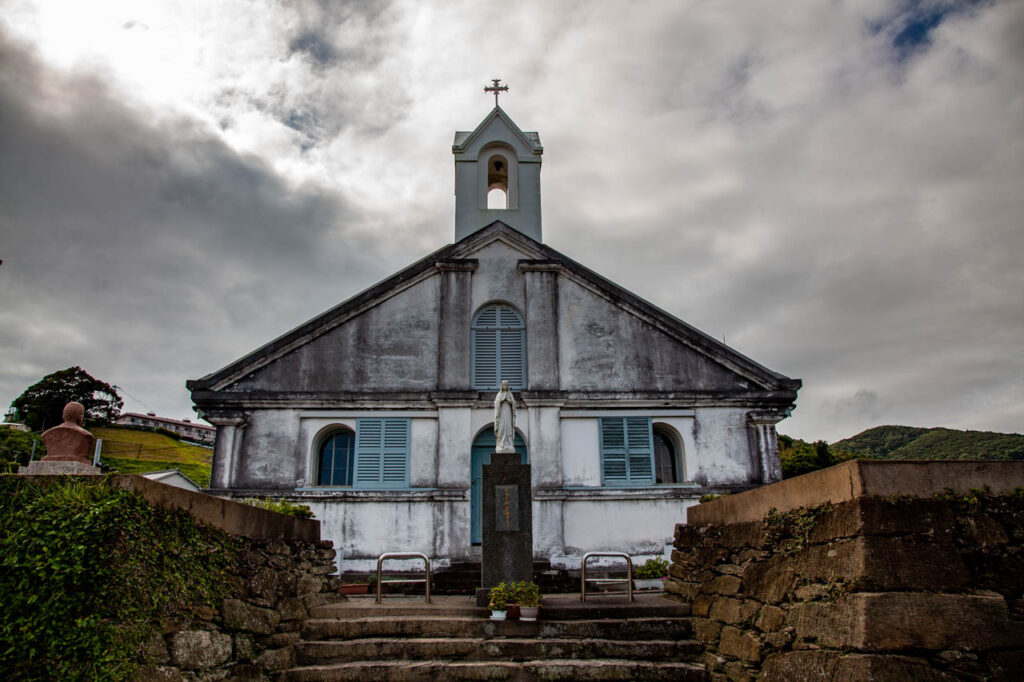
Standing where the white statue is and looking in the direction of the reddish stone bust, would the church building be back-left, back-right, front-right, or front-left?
back-right

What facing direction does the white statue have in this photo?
toward the camera

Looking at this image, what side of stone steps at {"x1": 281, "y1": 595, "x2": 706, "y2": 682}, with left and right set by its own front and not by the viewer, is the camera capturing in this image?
front

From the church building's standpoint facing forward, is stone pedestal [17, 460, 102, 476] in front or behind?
in front

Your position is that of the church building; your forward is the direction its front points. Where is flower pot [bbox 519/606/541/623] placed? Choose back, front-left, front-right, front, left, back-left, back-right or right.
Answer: front

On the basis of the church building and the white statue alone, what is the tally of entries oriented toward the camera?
2

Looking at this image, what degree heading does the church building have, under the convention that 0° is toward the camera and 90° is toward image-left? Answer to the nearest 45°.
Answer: approximately 0°

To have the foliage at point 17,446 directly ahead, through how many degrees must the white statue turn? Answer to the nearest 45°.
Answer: approximately 135° to its right

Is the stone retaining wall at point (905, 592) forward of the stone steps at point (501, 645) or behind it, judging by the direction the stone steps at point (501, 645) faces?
forward

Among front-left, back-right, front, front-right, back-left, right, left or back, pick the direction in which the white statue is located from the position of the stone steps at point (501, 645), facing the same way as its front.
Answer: back

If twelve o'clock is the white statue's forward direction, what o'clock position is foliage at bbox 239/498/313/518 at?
The foliage is roughly at 2 o'clock from the white statue.

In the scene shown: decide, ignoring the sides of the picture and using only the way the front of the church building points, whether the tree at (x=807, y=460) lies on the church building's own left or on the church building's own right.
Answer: on the church building's own left

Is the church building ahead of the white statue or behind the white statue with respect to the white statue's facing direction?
behind

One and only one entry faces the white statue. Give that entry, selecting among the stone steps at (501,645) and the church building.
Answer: the church building
